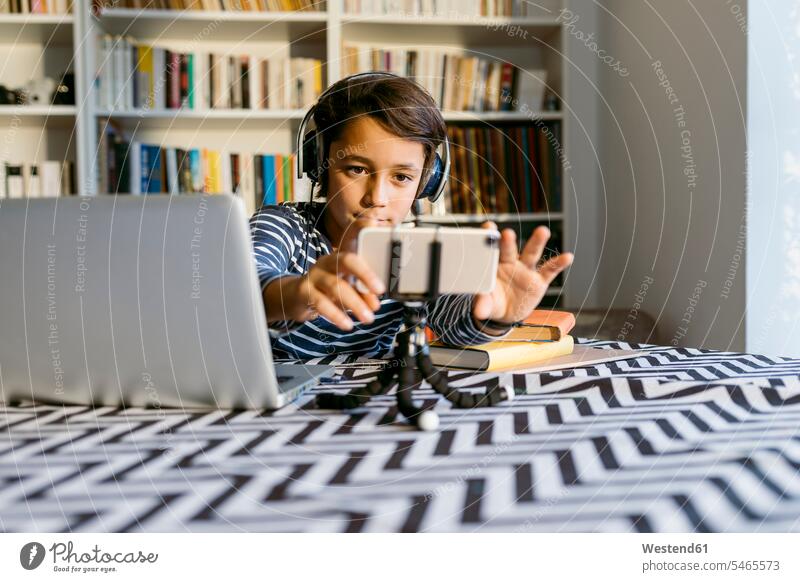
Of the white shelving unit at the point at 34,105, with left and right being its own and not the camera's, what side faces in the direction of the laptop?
front

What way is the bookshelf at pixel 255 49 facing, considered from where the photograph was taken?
facing the viewer

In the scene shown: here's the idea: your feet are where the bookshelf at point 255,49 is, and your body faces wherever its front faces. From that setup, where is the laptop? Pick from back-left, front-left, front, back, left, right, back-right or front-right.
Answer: front

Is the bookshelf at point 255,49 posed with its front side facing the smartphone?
yes

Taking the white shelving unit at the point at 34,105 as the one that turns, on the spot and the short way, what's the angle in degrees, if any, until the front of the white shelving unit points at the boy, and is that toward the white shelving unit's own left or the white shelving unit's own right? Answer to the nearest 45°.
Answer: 0° — it already faces them

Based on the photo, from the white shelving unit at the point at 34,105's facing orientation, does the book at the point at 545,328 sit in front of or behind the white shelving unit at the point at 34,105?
in front

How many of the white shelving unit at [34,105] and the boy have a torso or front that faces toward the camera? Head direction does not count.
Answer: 2

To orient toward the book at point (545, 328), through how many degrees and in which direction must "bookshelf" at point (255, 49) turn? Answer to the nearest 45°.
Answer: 0° — it already faces it

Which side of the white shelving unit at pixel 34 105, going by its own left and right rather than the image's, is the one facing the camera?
front

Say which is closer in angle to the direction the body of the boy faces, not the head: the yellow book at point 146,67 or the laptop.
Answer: the laptop

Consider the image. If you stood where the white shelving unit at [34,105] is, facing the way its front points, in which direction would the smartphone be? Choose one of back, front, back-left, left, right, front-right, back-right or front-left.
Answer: front
